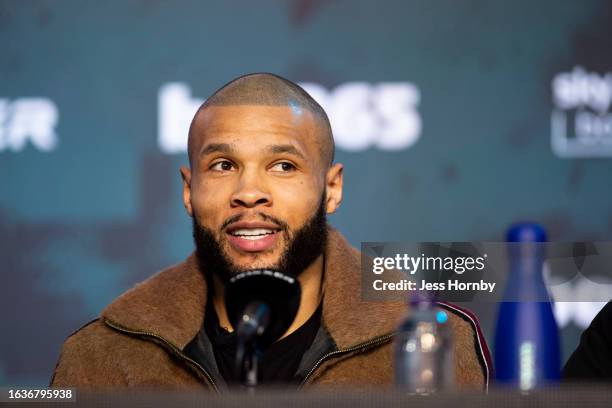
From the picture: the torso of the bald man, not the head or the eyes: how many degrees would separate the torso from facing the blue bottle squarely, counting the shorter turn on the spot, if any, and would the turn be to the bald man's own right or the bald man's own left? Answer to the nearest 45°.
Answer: approximately 90° to the bald man's own left

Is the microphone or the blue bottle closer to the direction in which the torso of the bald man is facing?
the microphone

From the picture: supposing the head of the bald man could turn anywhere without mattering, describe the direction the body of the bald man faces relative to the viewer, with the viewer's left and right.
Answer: facing the viewer

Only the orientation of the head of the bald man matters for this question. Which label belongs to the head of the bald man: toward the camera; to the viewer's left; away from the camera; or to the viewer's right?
toward the camera

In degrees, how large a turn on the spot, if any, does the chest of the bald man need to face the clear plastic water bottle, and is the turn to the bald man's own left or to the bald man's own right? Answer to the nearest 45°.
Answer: approximately 45° to the bald man's own left

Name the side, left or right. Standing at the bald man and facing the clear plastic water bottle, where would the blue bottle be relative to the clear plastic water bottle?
left

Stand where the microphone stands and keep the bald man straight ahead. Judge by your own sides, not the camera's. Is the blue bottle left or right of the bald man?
right

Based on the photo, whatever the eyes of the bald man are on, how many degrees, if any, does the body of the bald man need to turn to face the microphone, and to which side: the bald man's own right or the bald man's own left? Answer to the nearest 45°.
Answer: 0° — they already face it
